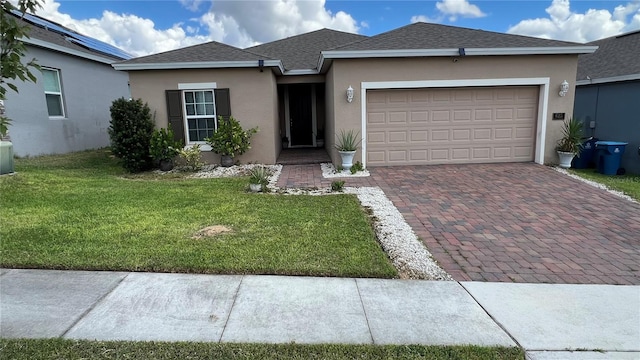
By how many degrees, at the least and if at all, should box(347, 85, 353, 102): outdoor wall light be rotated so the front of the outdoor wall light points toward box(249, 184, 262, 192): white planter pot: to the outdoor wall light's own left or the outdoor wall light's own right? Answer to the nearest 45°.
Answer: approximately 45° to the outdoor wall light's own right

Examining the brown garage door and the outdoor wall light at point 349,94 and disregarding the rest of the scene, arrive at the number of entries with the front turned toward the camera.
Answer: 2

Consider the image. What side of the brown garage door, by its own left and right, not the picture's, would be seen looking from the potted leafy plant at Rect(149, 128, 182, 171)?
right

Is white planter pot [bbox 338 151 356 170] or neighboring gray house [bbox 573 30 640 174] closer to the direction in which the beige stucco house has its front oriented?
the white planter pot

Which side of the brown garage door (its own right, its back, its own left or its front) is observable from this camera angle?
front

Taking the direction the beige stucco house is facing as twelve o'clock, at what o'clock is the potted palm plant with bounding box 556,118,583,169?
The potted palm plant is roughly at 9 o'clock from the beige stucco house.

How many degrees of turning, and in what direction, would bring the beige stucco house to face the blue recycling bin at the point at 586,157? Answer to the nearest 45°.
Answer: approximately 90° to its left

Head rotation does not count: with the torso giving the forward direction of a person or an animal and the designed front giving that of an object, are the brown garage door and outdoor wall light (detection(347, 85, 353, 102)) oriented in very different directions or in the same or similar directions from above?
same or similar directions

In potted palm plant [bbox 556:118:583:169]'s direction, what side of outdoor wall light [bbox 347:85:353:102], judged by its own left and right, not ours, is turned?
left

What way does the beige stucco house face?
toward the camera

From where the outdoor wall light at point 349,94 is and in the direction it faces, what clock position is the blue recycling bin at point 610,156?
The blue recycling bin is roughly at 9 o'clock from the outdoor wall light.

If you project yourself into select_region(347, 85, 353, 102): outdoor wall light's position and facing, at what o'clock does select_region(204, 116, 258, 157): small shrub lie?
The small shrub is roughly at 3 o'clock from the outdoor wall light.

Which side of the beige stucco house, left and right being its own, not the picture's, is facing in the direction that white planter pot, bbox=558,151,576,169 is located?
left
